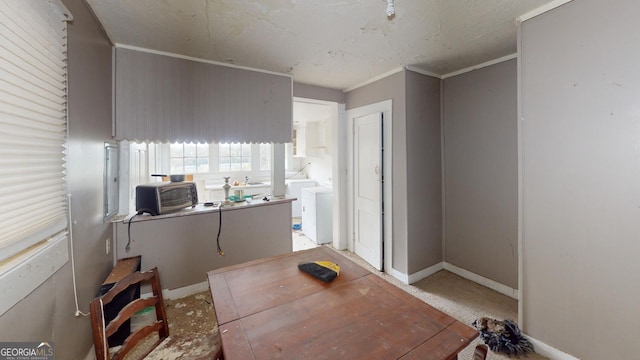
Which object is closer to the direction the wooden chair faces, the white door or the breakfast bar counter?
the white door

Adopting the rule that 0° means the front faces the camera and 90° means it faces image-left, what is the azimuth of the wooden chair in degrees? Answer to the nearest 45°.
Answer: approximately 315°

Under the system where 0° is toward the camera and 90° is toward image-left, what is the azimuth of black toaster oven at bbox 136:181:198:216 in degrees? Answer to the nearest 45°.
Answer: approximately 315°

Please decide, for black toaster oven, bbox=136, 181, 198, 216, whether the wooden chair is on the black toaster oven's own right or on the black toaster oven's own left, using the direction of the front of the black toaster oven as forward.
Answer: on the black toaster oven's own right

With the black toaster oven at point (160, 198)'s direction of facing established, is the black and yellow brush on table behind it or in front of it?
in front

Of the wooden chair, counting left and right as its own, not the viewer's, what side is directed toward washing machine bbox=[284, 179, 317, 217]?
left

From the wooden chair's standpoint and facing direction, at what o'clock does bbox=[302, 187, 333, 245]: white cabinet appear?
The white cabinet is roughly at 9 o'clock from the wooden chair.

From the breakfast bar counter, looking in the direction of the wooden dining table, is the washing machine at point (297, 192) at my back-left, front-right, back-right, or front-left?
back-left

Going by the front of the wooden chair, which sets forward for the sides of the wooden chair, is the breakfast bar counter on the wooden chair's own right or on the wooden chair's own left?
on the wooden chair's own left

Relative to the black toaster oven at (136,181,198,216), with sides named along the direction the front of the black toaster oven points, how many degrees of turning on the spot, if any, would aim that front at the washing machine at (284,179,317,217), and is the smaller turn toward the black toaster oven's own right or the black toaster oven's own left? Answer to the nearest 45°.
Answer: approximately 90° to the black toaster oven's own left
